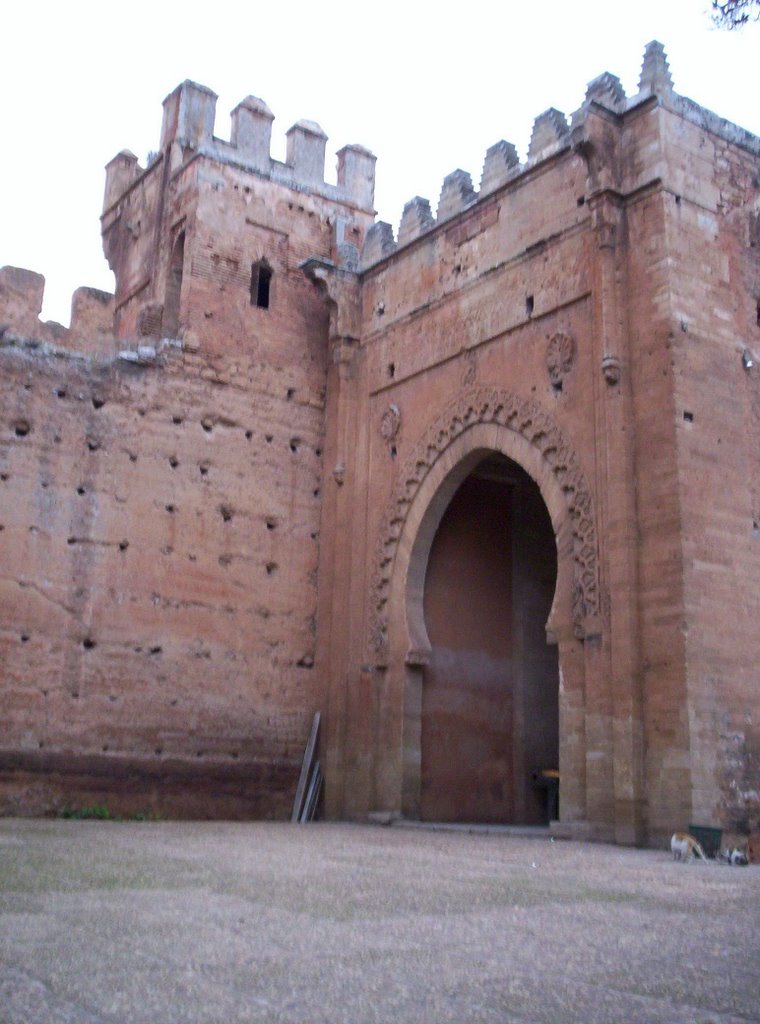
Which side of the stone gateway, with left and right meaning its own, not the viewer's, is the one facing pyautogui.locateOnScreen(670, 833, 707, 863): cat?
left

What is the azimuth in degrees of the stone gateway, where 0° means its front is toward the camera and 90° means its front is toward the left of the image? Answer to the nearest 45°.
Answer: approximately 45°

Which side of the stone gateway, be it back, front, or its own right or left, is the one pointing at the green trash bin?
left
